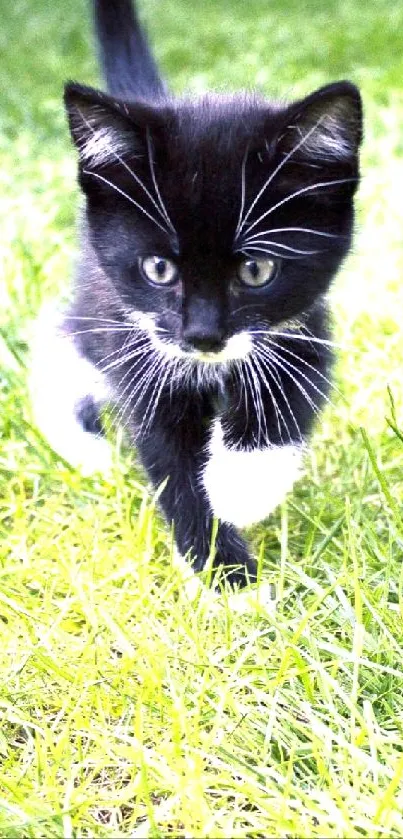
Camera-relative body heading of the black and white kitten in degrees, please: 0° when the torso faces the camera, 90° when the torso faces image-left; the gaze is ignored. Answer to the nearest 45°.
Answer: approximately 0°
